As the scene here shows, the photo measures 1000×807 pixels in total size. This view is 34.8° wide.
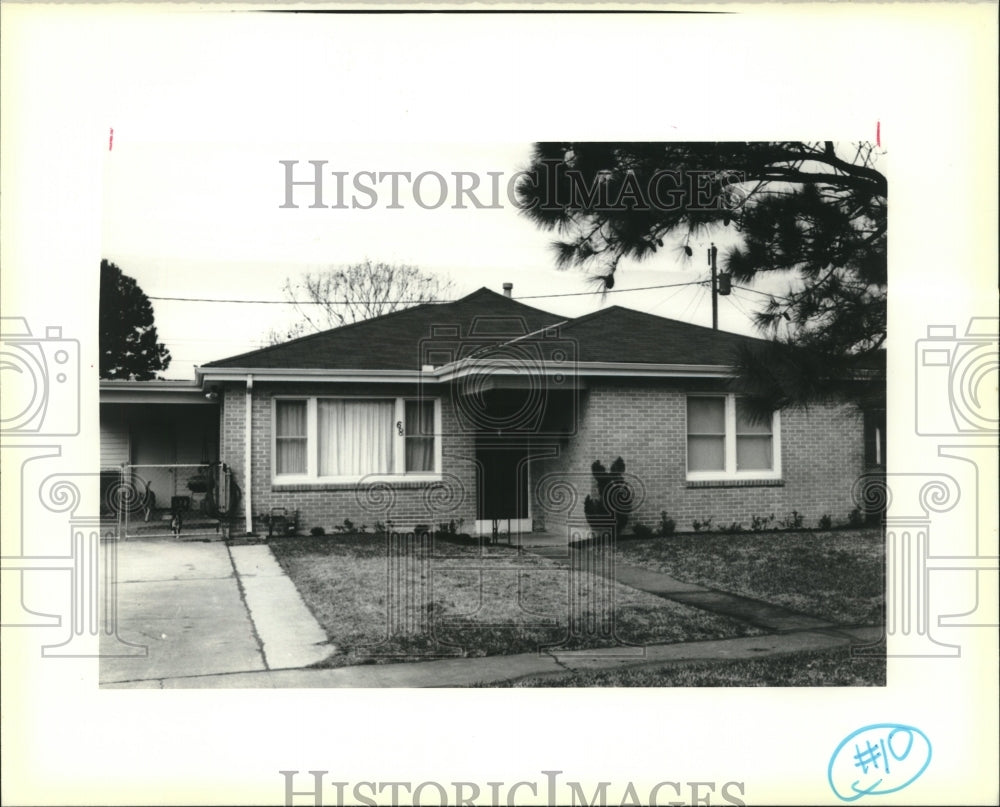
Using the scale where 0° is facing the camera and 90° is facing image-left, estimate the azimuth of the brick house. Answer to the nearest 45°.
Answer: approximately 0°

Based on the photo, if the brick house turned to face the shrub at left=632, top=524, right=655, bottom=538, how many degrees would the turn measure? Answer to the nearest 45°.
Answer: approximately 90° to its left

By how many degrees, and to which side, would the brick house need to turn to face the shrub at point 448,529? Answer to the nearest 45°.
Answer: approximately 45° to its right

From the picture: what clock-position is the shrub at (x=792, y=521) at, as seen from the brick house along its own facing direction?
The shrub is roughly at 9 o'clock from the brick house.
